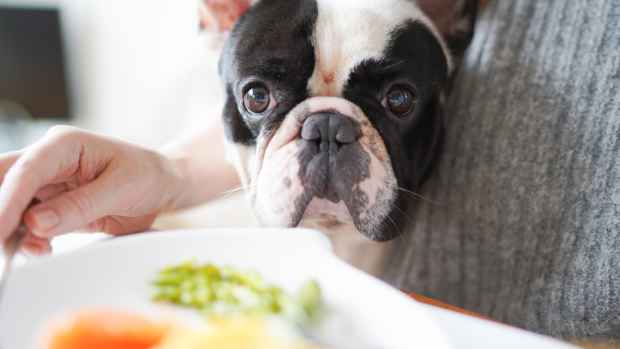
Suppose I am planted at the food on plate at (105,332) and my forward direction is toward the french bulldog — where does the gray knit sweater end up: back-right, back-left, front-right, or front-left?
front-right
